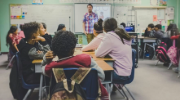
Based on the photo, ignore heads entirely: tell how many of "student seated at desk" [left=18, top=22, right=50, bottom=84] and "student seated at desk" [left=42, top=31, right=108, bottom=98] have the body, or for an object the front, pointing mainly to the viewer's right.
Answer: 1

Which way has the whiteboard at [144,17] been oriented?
toward the camera

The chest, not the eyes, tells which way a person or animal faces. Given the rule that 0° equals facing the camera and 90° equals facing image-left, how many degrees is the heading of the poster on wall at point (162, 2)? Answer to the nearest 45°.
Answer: approximately 0°

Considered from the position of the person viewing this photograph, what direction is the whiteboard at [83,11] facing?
facing the viewer

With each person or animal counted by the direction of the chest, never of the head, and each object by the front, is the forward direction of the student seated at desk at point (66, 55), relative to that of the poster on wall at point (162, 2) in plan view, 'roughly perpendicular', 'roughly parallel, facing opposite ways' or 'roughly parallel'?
roughly parallel, facing opposite ways

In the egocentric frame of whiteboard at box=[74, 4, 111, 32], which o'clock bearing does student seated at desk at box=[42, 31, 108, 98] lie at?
The student seated at desk is roughly at 12 o'clock from the whiteboard.

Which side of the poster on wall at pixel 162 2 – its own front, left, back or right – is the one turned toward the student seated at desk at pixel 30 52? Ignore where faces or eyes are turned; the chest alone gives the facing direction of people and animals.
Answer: front

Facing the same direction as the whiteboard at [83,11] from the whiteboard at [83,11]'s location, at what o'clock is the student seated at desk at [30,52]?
The student seated at desk is roughly at 12 o'clock from the whiteboard.

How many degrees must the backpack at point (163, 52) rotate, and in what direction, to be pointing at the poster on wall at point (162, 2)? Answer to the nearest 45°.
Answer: approximately 135° to its right

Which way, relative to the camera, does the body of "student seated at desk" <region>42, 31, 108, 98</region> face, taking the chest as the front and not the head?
away from the camera

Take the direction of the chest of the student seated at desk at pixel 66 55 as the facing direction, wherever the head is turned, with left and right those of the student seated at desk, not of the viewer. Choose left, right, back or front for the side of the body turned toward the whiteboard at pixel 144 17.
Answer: front
